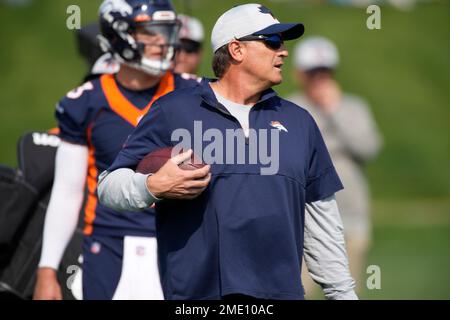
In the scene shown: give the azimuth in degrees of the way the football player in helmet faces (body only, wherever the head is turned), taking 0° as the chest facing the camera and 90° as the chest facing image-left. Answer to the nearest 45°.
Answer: approximately 315°

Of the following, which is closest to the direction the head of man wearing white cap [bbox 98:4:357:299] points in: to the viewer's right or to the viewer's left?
to the viewer's right

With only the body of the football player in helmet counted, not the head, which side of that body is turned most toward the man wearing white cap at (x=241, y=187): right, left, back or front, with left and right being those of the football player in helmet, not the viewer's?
front
